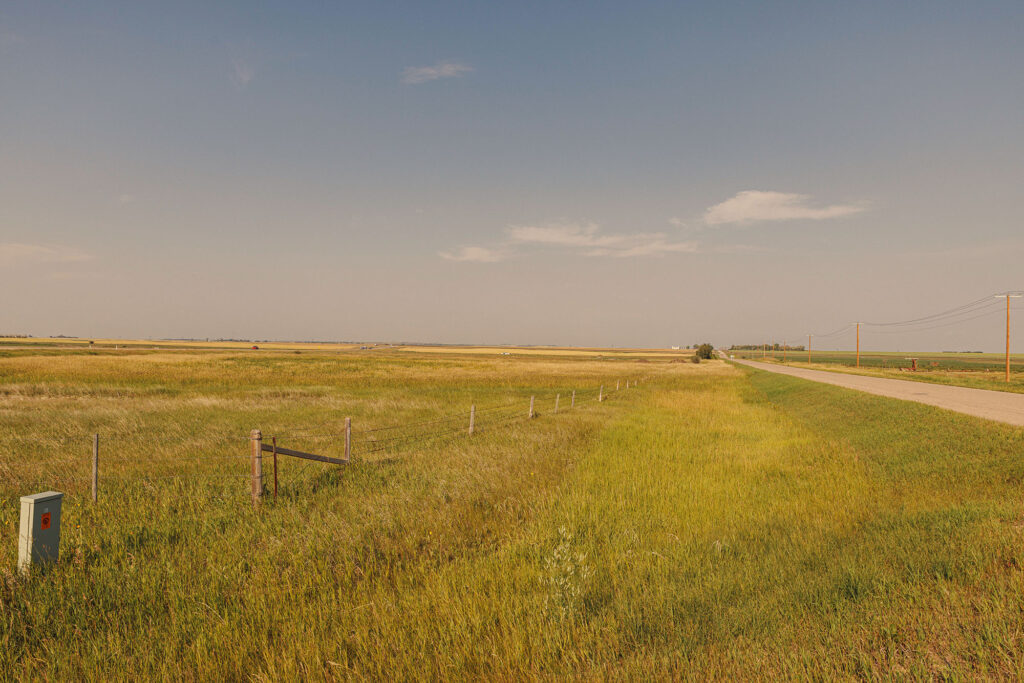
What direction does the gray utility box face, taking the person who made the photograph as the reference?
facing the viewer and to the right of the viewer

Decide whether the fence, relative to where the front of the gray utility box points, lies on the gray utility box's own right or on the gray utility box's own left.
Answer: on the gray utility box's own left
